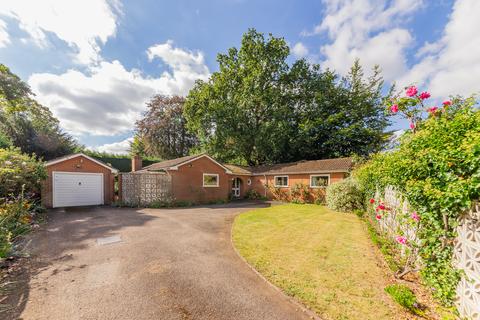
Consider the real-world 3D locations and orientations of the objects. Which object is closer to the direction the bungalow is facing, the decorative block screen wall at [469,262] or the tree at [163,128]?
the decorative block screen wall

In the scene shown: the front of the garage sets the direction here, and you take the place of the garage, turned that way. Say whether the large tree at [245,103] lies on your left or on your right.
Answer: on your left

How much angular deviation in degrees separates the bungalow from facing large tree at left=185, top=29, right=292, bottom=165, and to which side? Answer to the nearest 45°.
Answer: approximately 180°

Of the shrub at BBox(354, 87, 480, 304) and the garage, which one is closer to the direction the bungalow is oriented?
the shrub

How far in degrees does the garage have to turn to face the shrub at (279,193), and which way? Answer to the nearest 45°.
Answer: approximately 90° to its left

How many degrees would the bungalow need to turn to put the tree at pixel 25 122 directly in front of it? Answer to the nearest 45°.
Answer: approximately 90° to its right

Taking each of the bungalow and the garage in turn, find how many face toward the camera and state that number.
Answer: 2

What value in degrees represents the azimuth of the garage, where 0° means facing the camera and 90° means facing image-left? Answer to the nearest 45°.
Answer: approximately 0°

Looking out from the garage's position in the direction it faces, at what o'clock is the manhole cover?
The manhole cover is roughly at 12 o'clock from the garage.
